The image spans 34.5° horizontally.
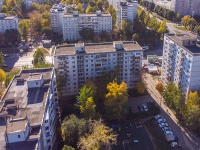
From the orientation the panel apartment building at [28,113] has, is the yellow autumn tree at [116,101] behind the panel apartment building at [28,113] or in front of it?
in front

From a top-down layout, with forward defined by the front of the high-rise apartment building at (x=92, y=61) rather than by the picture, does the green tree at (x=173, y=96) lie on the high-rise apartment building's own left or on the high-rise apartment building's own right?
on the high-rise apartment building's own left

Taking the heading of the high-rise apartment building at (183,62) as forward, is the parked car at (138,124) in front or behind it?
in front

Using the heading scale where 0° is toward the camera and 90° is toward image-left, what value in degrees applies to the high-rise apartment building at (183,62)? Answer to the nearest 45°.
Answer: approximately 45°

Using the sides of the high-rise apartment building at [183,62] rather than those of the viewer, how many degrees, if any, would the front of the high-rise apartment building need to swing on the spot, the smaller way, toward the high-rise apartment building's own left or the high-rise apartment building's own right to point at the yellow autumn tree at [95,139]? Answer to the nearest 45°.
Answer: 0° — it already faces it

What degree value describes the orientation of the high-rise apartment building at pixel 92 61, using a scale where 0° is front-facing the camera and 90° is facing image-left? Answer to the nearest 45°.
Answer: approximately 0°

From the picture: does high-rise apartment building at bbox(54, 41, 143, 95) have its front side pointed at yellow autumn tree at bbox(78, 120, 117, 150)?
yes

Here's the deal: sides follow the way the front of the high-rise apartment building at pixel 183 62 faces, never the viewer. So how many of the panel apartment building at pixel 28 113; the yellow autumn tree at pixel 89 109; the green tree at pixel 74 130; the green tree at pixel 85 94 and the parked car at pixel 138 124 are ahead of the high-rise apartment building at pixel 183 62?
5

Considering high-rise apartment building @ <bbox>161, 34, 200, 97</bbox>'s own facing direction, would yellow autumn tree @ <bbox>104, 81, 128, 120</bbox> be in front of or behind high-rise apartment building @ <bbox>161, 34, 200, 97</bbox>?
in front

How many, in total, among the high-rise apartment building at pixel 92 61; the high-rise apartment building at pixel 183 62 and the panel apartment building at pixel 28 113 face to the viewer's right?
1

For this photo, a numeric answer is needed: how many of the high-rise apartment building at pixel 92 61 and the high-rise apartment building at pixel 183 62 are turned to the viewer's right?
0

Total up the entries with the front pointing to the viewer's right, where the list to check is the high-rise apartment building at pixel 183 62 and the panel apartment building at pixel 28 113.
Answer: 1

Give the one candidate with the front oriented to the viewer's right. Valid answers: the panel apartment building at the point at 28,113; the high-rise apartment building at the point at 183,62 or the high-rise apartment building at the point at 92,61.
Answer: the panel apartment building

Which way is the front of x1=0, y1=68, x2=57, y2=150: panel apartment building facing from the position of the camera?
facing to the right of the viewer

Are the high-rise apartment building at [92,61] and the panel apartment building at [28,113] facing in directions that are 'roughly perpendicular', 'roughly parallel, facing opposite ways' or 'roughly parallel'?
roughly perpendicular

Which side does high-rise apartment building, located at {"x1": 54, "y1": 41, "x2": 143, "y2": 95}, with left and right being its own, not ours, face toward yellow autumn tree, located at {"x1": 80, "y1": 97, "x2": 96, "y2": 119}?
front
